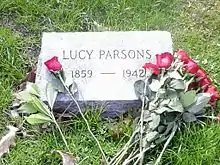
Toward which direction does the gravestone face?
toward the camera

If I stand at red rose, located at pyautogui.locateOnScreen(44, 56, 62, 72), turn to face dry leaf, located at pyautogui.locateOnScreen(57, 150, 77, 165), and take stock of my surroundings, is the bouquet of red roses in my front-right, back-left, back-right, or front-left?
front-left
